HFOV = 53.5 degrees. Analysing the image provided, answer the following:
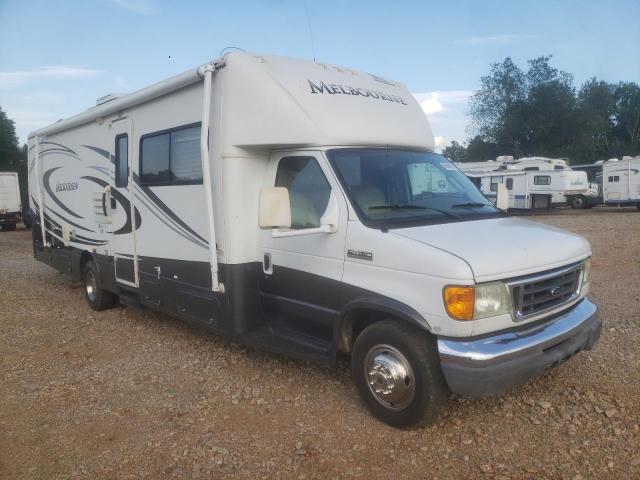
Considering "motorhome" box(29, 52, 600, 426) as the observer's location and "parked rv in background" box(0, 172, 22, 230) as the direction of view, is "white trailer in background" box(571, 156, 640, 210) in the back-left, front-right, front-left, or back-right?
front-right

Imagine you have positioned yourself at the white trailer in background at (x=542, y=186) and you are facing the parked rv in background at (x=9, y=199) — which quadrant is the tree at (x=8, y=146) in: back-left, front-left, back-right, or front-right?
front-right

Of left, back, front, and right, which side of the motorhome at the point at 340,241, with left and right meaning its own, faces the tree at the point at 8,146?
back

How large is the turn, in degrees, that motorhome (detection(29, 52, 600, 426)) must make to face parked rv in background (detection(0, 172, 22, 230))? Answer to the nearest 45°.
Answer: approximately 180°

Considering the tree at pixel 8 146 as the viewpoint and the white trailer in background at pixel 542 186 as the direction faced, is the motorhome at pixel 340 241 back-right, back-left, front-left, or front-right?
front-right

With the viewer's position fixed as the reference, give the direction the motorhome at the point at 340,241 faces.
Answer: facing the viewer and to the right of the viewer

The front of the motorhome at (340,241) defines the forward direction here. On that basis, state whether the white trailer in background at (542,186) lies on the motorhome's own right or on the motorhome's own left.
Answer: on the motorhome's own left

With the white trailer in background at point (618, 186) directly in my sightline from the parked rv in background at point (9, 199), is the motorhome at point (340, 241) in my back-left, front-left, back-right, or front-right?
front-right

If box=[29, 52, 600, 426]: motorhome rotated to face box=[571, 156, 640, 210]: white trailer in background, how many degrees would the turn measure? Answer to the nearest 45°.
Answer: approximately 90° to its left
